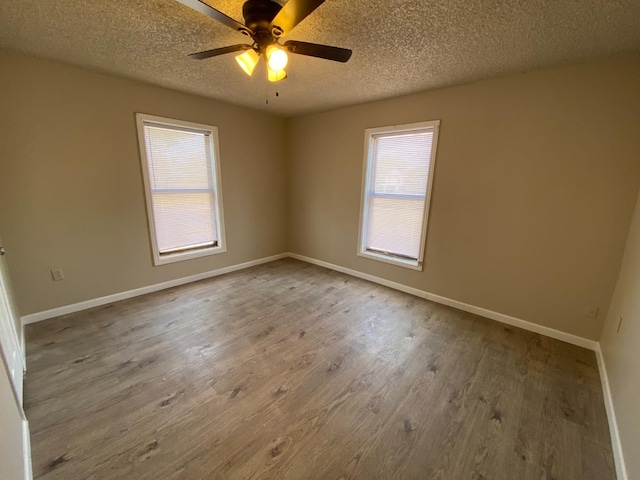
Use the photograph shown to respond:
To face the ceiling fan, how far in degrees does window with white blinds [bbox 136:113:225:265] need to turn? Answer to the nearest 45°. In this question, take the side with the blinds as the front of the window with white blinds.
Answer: approximately 45° to its right

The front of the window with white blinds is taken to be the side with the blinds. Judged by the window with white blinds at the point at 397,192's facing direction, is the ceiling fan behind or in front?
in front

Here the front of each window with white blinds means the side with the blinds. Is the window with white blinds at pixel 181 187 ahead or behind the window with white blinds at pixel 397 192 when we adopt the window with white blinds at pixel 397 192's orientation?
ahead

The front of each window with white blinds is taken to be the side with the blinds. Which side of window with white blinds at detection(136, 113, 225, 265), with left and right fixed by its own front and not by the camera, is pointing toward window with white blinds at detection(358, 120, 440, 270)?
front

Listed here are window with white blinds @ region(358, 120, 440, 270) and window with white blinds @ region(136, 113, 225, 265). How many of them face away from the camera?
0

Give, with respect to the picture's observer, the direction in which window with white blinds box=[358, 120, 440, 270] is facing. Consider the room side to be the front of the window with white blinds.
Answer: facing the viewer and to the left of the viewer

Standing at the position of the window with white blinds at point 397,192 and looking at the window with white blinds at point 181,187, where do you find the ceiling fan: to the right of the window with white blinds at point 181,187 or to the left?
left
